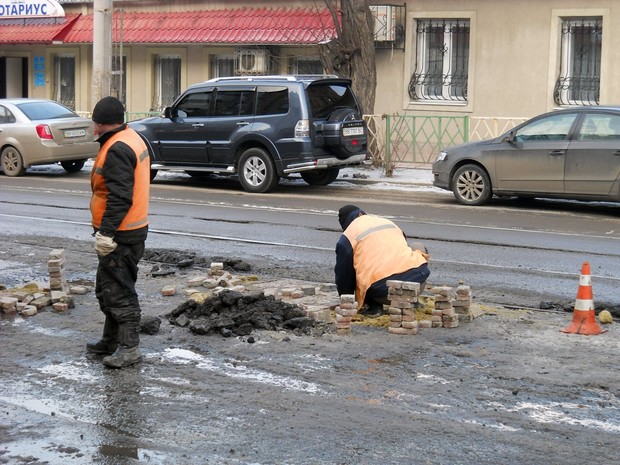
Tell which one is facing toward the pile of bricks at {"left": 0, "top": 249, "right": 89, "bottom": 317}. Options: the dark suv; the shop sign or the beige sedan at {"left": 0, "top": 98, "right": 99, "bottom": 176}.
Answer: the shop sign

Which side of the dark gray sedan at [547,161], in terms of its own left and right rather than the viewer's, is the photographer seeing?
left
